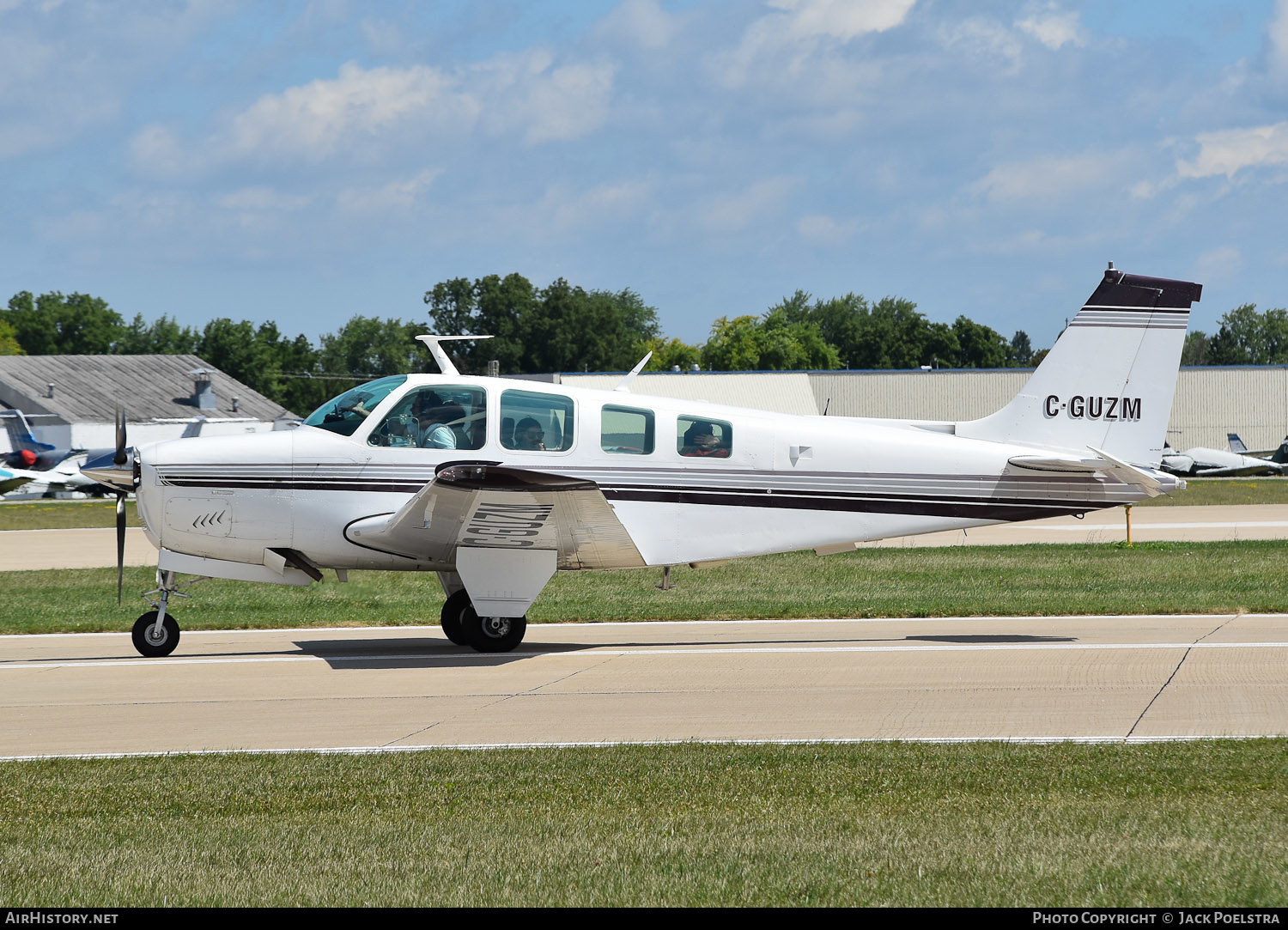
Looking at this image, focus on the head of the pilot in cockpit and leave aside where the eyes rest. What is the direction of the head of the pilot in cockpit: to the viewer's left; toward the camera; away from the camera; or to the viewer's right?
to the viewer's left

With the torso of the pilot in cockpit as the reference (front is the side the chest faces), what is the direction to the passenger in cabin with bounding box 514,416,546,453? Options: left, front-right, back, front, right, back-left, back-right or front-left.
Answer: back

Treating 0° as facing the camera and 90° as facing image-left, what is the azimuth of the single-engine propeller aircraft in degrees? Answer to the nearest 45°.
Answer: approximately 90°

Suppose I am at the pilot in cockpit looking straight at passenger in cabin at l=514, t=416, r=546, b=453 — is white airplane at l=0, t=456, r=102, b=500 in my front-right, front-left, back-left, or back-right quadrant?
back-left

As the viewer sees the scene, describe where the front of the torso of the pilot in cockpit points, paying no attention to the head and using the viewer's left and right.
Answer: facing to the left of the viewer

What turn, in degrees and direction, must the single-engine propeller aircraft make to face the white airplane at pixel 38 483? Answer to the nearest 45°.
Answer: approximately 45° to its right
